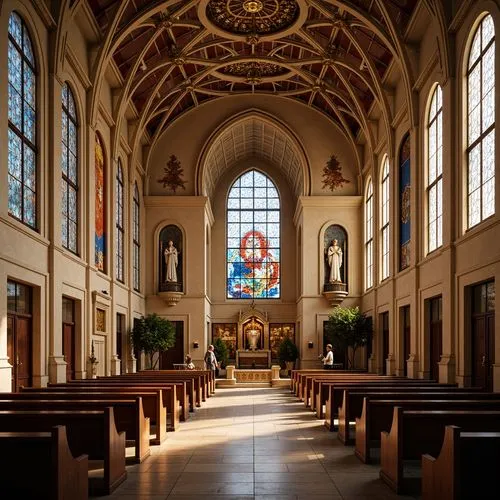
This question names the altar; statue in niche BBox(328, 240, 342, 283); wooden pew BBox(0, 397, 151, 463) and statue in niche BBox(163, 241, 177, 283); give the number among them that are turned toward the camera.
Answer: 3

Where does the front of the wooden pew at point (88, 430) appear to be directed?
away from the camera

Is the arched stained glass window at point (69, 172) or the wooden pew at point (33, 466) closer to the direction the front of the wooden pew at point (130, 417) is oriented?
the arched stained glass window

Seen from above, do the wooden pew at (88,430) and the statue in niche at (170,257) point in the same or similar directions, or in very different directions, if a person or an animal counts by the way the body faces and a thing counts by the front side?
very different directions

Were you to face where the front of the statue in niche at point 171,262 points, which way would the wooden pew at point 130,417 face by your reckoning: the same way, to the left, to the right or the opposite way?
the opposite way

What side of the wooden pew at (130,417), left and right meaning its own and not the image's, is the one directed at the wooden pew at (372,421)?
right

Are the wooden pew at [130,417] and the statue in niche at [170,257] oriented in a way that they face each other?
yes

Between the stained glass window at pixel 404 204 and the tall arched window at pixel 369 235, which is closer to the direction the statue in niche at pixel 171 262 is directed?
the stained glass window

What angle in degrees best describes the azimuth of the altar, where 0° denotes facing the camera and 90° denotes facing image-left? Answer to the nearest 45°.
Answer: approximately 0°
